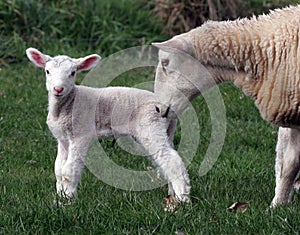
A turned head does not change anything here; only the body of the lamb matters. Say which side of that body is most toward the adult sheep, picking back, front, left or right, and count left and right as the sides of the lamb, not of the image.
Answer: back

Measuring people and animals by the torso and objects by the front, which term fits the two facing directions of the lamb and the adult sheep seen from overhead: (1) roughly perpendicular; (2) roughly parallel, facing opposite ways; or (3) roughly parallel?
roughly parallel

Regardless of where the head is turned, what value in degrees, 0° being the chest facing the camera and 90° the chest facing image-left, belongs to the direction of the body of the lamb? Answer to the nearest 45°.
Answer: approximately 90°

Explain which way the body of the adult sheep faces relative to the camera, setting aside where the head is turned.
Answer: to the viewer's left

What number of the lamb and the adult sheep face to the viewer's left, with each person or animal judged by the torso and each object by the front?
2

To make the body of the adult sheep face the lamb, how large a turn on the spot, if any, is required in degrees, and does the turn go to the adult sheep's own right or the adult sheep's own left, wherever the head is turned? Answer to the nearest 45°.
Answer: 0° — it already faces it
